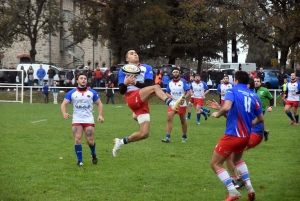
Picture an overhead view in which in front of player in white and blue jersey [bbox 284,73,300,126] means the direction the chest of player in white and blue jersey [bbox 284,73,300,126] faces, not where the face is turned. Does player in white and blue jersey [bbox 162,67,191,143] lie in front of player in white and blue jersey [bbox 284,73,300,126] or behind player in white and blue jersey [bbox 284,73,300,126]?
in front

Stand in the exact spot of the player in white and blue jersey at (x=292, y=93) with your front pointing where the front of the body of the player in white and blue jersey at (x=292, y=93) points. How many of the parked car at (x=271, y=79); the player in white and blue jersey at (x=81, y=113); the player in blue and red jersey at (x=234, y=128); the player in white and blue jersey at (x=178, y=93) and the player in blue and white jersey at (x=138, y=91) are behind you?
1

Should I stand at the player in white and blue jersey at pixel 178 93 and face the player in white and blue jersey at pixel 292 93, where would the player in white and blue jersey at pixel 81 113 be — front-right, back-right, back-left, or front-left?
back-right

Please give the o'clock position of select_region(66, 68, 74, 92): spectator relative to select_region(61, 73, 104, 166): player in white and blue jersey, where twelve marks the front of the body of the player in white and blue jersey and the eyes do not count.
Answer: The spectator is roughly at 6 o'clock from the player in white and blue jersey.

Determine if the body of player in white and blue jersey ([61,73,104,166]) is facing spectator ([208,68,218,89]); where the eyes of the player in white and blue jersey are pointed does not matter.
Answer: no

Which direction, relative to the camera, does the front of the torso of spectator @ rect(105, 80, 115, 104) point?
toward the camera

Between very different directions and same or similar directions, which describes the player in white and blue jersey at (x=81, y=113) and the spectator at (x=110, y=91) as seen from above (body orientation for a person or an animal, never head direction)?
same or similar directions

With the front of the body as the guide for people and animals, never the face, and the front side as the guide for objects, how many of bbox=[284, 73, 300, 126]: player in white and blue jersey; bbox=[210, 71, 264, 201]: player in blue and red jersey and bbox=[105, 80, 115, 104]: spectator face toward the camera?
2

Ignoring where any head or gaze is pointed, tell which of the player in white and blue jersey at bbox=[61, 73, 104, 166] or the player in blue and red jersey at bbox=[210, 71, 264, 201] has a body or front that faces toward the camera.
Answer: the player in white and blue jersey at bbox=[61, 73, 104, 166]

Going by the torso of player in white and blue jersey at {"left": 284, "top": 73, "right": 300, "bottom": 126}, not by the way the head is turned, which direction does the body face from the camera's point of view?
toward the camera

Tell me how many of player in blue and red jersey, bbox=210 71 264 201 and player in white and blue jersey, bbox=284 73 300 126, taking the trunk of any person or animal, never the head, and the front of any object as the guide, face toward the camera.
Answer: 1

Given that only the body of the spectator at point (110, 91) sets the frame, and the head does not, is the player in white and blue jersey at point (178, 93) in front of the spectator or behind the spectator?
in front

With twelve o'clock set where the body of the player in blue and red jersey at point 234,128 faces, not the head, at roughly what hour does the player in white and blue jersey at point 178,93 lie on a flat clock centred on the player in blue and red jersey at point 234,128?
the player in white and blue jersey at point 178,93 is roughly at 1 o'clock from the player in blue and red jersey at point 234,128.

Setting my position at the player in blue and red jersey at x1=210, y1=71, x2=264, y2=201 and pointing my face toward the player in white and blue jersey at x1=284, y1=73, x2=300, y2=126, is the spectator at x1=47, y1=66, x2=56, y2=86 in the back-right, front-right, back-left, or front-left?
front-left

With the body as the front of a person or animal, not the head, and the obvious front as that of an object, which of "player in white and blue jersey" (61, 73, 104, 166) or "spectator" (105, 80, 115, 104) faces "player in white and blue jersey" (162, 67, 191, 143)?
the spectator

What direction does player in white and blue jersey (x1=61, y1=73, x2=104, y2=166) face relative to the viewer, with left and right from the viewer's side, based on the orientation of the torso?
facing the viewer

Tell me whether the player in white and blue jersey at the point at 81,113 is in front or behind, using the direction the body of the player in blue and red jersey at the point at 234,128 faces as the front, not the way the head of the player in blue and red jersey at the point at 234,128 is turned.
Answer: in front

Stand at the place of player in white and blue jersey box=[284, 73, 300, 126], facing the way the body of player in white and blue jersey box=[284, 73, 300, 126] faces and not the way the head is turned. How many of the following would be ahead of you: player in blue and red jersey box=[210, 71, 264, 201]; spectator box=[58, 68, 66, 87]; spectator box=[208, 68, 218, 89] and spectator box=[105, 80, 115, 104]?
1
